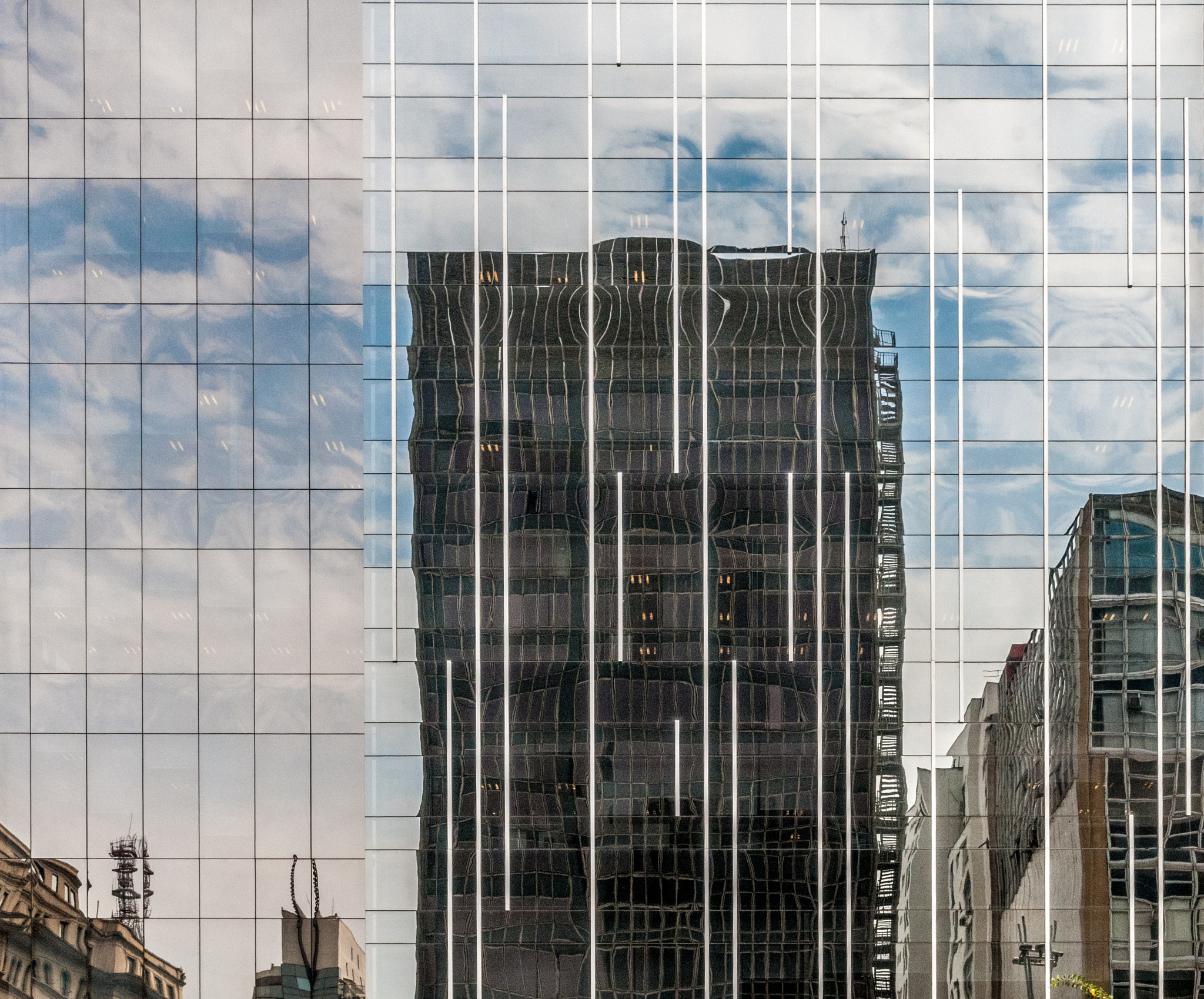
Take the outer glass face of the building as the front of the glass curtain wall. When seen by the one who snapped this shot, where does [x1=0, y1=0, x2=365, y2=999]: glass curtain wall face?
facing the viewer
